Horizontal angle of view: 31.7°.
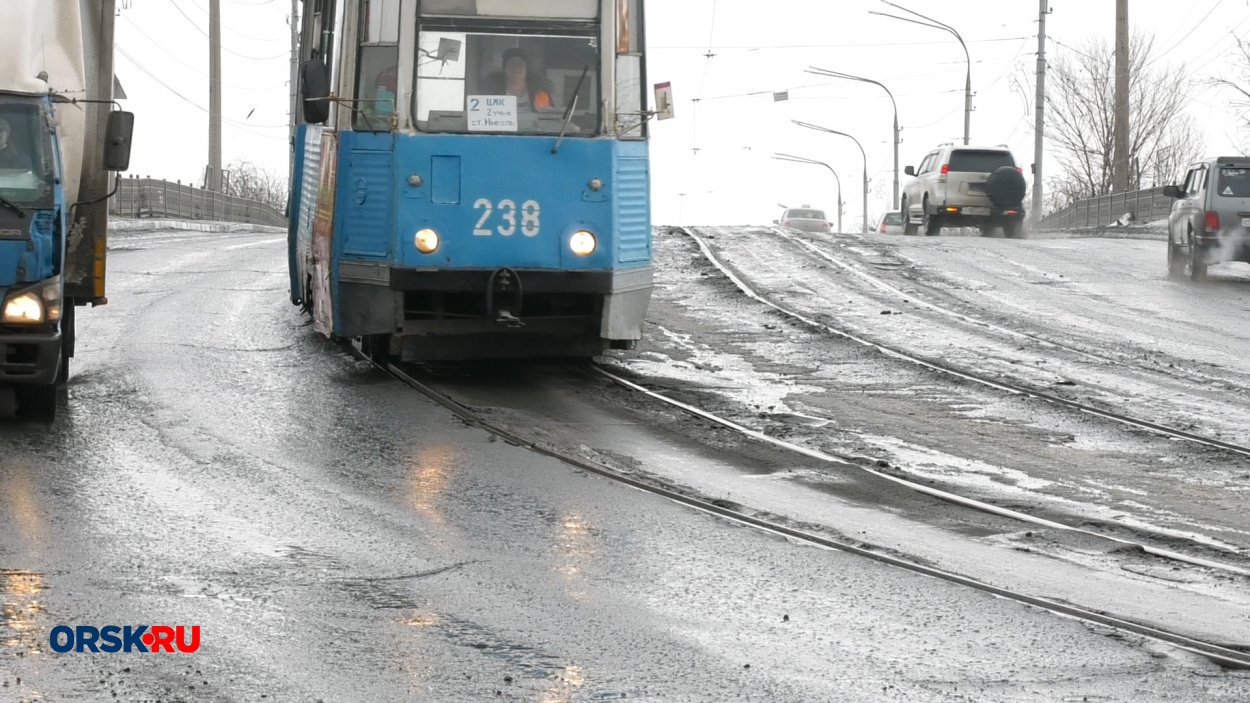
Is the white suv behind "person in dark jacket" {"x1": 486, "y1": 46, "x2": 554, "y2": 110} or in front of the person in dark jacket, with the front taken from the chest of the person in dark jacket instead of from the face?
behind

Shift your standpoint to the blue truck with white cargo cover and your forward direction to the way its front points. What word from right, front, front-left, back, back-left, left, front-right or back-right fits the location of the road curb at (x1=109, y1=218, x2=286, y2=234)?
back

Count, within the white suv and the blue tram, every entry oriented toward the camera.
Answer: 1

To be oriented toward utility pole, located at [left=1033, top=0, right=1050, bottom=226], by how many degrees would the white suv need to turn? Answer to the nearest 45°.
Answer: approximately 45° to its right

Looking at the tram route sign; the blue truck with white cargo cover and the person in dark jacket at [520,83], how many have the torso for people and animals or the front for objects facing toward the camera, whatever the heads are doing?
3

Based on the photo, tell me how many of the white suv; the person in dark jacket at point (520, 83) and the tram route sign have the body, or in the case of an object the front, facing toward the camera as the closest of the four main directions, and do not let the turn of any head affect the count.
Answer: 2

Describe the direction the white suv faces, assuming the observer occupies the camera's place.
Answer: facing away from the viewer and to the left of the viewer

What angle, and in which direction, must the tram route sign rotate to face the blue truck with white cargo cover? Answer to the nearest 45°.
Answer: approximately 45° to its right

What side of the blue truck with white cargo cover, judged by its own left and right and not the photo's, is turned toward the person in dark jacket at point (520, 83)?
left

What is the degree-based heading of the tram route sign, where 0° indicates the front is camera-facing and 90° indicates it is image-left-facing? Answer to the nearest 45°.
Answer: approximately 0°

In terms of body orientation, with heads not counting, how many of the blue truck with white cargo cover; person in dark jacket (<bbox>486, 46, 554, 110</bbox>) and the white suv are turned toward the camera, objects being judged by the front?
2

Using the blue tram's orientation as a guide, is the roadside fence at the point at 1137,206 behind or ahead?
behind
